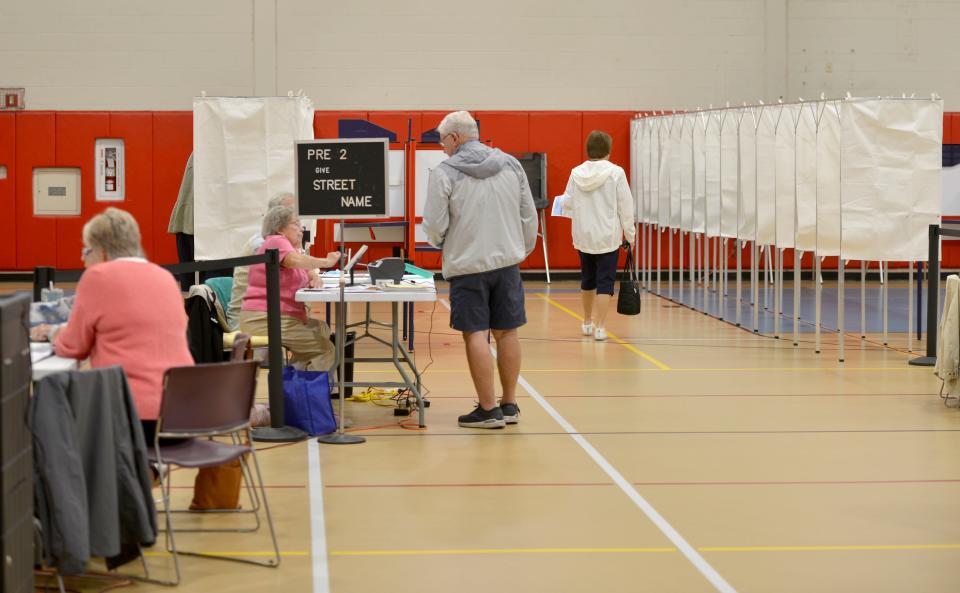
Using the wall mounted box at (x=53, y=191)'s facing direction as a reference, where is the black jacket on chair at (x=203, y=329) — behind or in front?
in front

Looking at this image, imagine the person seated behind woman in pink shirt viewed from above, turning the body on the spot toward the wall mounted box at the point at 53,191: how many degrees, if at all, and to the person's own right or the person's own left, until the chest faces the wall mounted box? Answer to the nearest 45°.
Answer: approximately 90° to the person's own left

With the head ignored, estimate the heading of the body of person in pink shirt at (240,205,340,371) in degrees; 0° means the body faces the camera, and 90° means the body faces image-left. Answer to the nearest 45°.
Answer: approximately 270°

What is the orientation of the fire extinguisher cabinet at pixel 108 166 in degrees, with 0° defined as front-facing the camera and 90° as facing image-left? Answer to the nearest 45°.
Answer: approximately 0°

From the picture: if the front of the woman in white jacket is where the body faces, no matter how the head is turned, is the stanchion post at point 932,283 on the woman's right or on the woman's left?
on the woman's right

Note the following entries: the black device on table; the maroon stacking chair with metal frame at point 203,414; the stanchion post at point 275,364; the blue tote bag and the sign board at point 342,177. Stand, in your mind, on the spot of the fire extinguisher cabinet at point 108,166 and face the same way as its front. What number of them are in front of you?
5

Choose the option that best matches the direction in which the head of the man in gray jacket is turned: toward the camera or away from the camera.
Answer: away from the camera

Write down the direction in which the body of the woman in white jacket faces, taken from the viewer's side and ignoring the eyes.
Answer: away from the camera

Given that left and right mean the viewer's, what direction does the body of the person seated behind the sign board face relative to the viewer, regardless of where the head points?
facing to the right of the viewer

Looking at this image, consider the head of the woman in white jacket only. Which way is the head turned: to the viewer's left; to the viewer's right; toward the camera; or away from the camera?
away from the camera

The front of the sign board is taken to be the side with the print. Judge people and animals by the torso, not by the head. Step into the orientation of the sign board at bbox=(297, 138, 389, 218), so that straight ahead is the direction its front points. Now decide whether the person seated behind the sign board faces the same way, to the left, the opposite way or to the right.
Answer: to the left
